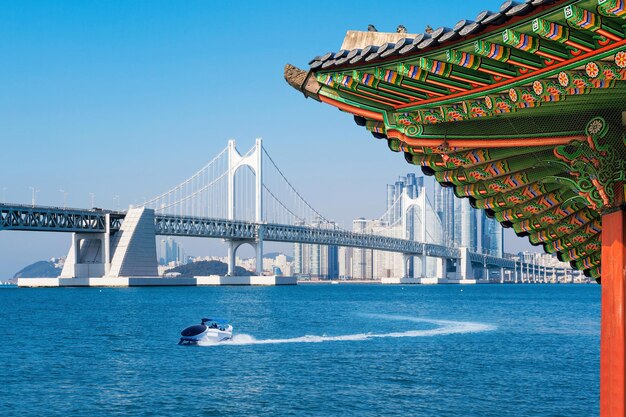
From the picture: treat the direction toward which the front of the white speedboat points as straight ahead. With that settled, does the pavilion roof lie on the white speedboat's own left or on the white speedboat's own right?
on the white speedboat's own left

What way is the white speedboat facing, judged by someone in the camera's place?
facing the viewer and to the left of the viewer
